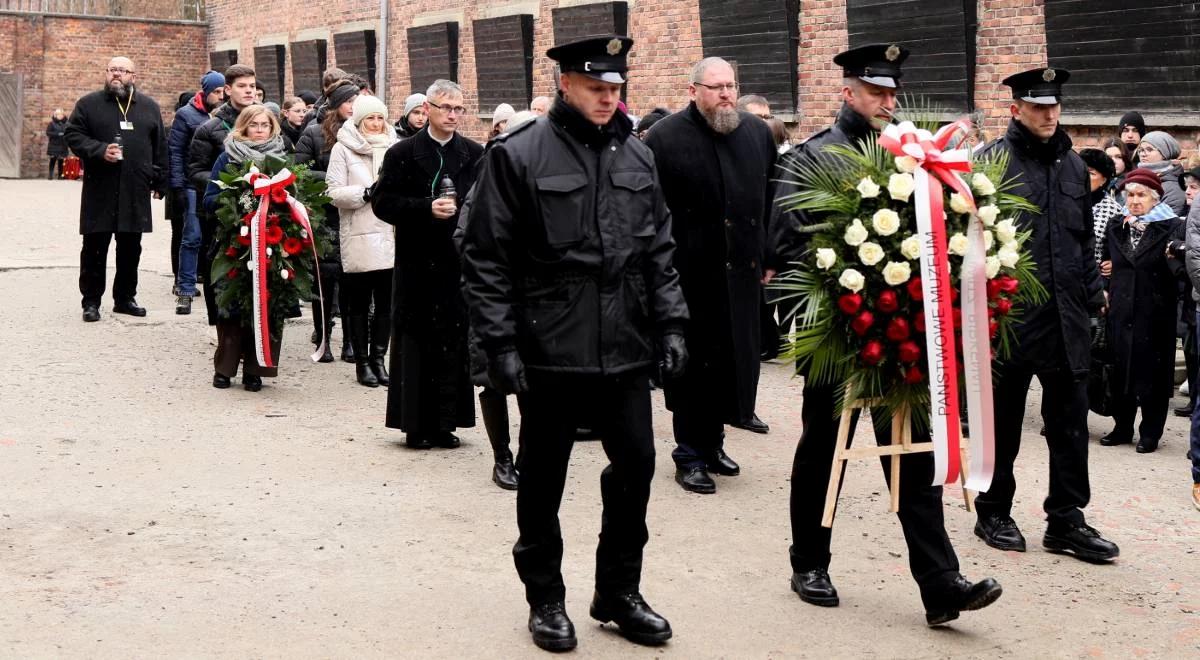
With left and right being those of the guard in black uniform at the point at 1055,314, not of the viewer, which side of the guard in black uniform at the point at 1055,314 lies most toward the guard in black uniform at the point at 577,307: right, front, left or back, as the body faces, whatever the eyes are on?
right

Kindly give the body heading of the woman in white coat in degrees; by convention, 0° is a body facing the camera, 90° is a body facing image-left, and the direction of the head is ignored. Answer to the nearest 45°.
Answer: approximately 315°

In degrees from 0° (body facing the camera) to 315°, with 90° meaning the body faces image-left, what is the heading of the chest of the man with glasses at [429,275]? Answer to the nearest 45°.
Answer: approximately 315°

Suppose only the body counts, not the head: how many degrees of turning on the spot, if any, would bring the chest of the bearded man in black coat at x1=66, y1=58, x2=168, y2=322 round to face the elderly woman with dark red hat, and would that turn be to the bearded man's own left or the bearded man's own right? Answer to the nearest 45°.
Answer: approximately 45° to the bearded man's own left

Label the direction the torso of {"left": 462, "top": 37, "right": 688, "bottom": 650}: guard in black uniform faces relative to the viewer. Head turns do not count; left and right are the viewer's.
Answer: facing the viewer and to the right of the viewer
